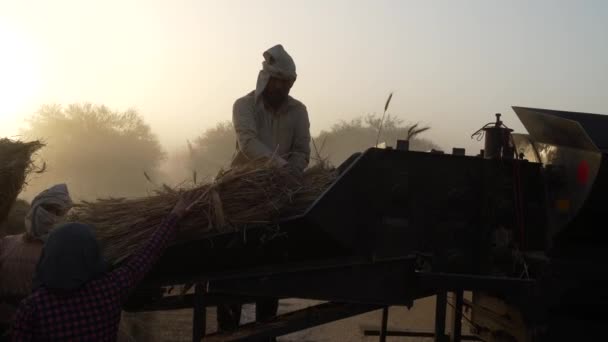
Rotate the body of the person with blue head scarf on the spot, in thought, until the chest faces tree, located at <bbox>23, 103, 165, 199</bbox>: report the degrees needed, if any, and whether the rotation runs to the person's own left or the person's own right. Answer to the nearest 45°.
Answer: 0° — they already face it

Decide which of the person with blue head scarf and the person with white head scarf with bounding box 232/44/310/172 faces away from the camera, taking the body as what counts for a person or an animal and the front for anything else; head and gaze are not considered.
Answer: the person with blue head scarf

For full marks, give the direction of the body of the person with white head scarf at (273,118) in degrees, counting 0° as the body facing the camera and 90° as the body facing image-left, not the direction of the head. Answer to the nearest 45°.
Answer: approximately 0°

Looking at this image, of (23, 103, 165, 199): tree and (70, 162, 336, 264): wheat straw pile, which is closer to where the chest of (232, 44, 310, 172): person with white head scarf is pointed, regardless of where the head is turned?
the wheat straw pile

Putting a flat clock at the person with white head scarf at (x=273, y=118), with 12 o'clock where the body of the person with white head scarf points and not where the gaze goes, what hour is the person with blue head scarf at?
The person with blue head scarf is roughly at 1 o'clock from the person with white head scarf.

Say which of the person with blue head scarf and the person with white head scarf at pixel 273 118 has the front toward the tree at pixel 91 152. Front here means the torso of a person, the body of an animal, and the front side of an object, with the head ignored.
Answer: the person with blue head scarf

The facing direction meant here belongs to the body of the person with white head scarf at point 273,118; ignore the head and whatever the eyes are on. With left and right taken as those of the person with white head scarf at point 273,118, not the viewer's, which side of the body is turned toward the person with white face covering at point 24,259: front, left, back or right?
right

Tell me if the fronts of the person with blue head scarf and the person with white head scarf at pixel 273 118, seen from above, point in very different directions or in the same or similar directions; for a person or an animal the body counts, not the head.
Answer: very different directions

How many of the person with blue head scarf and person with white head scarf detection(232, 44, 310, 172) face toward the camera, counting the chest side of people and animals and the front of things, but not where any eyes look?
1

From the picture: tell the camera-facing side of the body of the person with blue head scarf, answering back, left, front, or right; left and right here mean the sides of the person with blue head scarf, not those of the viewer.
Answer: back
